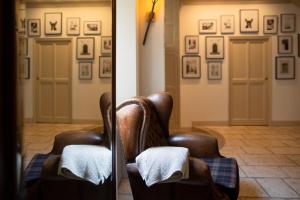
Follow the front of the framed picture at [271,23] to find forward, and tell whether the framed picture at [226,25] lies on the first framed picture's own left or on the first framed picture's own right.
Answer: on the first framed picture's own right

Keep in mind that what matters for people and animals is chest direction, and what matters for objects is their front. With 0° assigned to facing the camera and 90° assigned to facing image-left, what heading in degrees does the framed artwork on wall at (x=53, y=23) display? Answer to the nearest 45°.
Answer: approximately 0°
